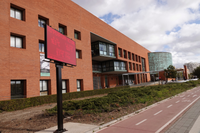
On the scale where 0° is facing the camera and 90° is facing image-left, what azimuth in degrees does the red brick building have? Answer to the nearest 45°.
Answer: approximately 315°
